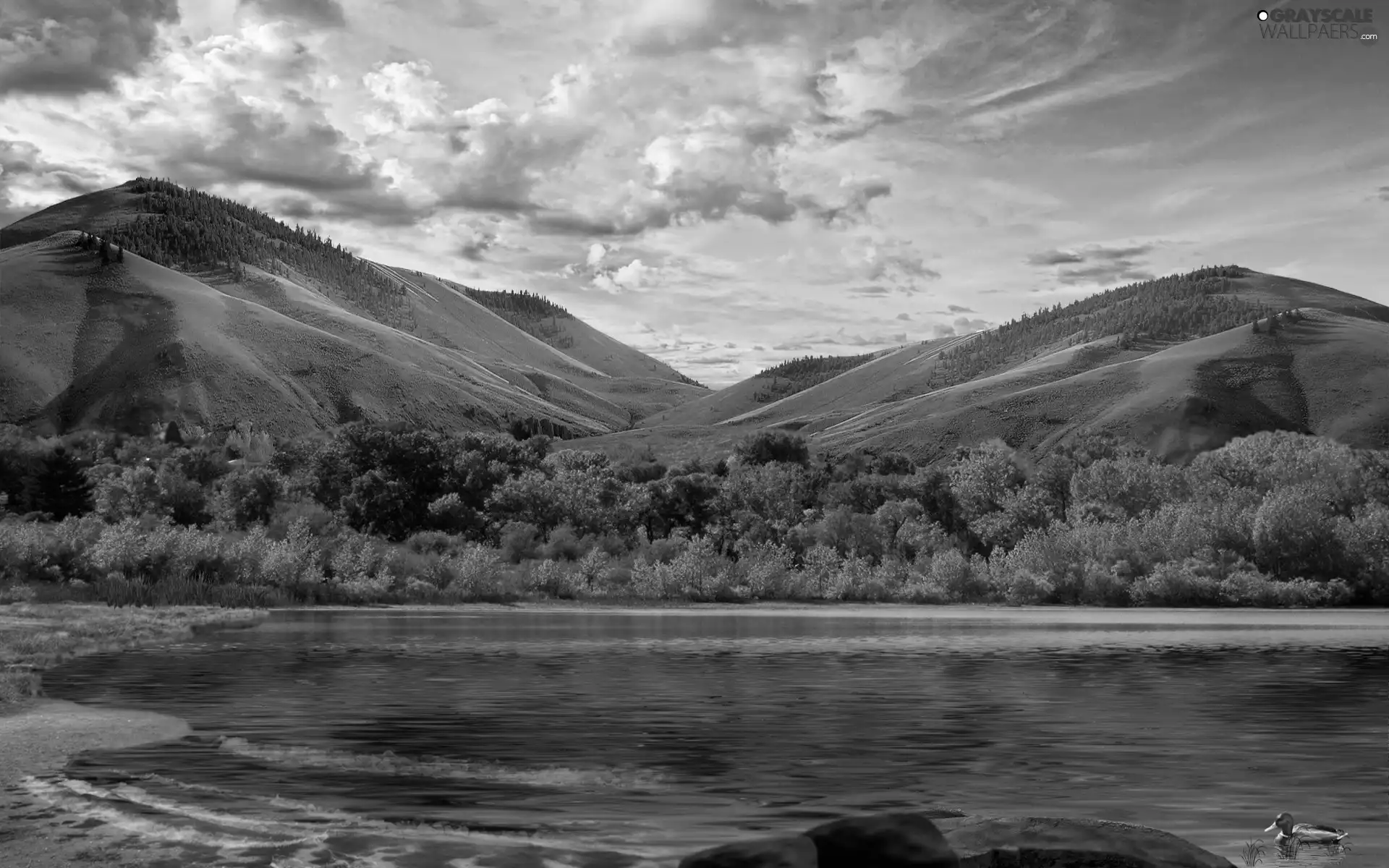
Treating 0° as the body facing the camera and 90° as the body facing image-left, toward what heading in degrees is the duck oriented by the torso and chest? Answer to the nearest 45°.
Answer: approximately 90°

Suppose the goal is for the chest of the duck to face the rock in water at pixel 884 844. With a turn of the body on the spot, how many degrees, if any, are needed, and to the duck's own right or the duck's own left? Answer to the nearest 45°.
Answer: approximately 45° to the duck's own left

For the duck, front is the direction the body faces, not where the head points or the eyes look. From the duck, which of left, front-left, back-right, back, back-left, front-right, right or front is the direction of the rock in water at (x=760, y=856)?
front-left

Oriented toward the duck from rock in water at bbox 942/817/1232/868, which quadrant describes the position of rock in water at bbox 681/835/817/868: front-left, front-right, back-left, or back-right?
back-left

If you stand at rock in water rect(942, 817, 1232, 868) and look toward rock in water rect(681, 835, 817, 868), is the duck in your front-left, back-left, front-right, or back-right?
back-right

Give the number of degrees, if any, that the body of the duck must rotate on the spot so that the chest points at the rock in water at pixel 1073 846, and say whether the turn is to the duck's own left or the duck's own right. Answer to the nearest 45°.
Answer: approximately 45° to the duck's own left
